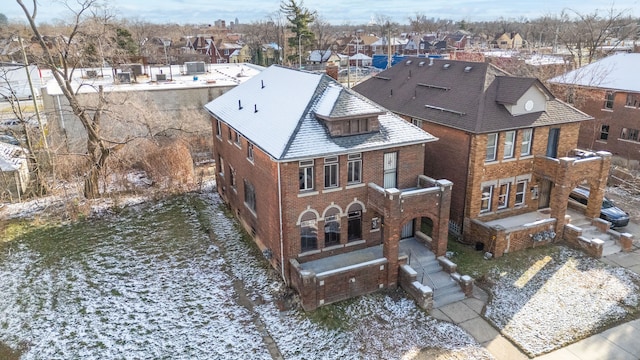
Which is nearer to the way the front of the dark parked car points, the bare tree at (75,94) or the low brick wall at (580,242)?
the low brick wall

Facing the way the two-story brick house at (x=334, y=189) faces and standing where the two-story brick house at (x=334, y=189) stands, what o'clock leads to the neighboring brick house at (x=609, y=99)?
The neighboring brick house is roughly at 9 o'clock from the two-story brick house.

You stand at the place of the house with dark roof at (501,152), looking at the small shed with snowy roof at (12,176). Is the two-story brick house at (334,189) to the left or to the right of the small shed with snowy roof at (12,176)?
left

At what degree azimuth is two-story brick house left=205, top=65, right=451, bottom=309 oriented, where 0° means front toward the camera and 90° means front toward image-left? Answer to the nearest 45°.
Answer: approximately 315°

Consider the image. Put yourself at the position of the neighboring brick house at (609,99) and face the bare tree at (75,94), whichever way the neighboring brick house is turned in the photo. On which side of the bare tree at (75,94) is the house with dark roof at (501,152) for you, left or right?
left

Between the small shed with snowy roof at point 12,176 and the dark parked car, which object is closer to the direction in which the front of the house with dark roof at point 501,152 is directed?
the dark parked car

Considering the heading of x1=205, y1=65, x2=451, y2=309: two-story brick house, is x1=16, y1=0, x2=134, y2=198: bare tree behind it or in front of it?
behind

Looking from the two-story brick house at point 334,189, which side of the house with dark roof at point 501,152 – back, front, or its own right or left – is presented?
right

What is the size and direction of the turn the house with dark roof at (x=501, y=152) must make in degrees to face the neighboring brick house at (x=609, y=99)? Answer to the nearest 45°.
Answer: approximately 90° to its left

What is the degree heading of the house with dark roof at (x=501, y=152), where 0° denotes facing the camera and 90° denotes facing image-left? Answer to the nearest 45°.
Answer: approximately 315°
